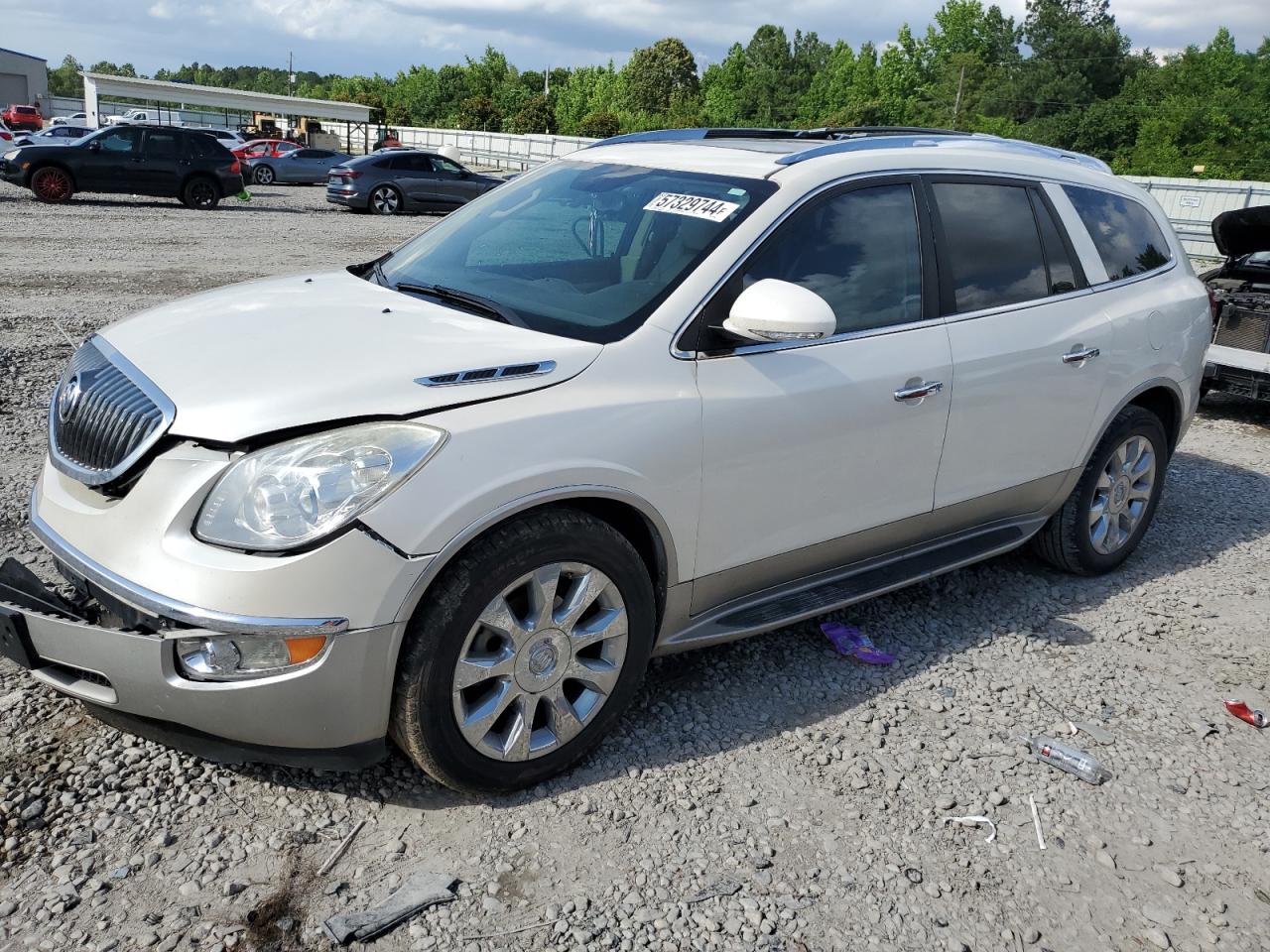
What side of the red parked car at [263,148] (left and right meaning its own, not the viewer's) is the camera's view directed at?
left

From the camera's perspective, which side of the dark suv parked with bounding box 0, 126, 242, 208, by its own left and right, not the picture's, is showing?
left

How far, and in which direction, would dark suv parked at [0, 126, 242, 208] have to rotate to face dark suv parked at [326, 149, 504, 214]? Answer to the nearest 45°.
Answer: approximately 180°

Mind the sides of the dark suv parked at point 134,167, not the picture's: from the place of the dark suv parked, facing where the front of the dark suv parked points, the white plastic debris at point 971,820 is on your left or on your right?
on your left

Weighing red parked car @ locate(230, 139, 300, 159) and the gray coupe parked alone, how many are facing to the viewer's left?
2

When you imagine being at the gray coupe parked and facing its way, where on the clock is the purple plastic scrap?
The purple plastic scrap is roughly at 9 o'clock from the gray coupe parked.

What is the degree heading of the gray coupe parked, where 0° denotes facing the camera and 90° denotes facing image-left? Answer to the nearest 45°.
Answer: approximately 90°

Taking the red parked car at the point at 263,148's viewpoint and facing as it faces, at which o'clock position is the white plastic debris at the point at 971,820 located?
The white plastic debris is roughly at 9 o'clock from the red parked car.

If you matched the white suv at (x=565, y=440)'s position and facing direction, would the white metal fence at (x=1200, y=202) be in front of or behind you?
behind
